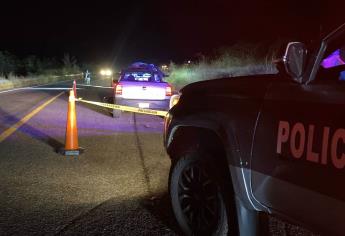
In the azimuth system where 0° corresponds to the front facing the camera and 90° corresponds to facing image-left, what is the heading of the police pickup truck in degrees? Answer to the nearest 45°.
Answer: approximately 135°

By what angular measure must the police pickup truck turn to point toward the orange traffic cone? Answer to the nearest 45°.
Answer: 0° — it already faces it
